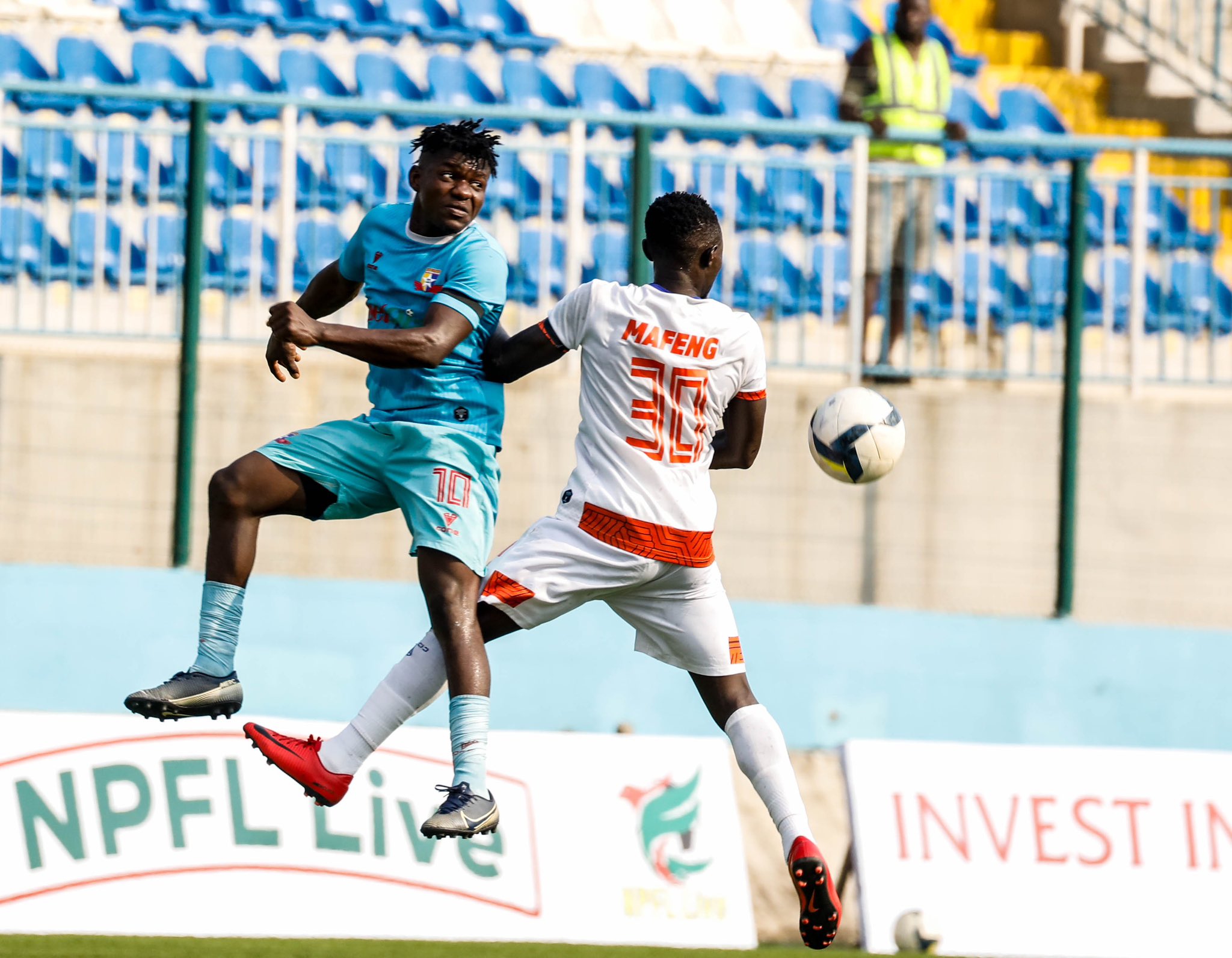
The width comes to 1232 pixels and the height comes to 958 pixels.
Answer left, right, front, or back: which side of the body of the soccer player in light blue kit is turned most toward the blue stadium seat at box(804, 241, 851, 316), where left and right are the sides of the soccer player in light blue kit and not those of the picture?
back

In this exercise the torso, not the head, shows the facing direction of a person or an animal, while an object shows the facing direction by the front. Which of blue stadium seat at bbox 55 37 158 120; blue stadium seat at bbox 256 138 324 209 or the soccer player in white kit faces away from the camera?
the soccer player in white kit

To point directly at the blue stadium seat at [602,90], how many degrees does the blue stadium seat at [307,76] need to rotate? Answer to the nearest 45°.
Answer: approximately 45° to its left

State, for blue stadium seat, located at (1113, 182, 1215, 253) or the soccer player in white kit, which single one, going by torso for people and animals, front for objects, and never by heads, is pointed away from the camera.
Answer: the soccer player in white kit

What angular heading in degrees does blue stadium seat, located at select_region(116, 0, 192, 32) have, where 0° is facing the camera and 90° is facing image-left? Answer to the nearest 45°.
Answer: approximately 315°

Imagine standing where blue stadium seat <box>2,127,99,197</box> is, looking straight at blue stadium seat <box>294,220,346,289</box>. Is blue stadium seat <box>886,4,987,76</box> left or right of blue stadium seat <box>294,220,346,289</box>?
left

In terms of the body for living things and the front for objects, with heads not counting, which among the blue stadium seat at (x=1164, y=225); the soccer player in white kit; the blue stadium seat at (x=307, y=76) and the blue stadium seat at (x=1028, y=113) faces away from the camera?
the soccer player in white kit

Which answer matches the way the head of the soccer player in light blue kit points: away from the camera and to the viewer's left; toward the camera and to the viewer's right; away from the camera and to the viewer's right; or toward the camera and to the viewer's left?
toward the camera and to the viewer's right

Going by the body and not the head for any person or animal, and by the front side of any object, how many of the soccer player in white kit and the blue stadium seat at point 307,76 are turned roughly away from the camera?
1

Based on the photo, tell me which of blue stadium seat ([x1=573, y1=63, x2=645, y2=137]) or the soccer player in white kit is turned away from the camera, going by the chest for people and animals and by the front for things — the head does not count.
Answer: the soccer player in white kit

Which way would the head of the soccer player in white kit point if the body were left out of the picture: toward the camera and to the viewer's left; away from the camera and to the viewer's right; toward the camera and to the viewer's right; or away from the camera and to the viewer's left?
away from the camera and to the viewer's right

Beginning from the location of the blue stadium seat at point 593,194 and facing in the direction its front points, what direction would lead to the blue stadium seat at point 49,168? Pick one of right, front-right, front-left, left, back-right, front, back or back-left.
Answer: back-right
